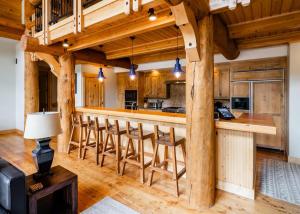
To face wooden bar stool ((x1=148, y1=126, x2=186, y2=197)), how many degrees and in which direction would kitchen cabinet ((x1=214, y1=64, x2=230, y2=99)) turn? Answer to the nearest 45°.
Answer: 0° — it already faces it

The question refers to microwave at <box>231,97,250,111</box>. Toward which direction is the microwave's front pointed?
toward the camera

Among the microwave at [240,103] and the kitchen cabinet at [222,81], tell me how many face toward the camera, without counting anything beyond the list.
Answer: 2

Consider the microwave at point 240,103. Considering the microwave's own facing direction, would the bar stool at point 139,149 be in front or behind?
in front

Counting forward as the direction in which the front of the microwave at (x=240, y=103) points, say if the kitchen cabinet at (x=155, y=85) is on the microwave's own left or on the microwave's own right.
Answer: on the microwave's own right

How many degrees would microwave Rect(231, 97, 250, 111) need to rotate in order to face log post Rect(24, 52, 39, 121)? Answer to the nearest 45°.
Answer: approximately 90° to its right

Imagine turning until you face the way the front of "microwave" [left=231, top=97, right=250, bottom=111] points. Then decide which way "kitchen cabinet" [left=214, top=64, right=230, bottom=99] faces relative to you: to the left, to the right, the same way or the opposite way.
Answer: the same way

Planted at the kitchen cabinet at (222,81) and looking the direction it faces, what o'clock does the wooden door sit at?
The wooden door is roughly at 3 o'clock from the kitchen cabinet.

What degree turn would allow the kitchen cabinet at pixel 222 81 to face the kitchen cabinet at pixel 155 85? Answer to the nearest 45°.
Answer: approximately 90° to its right

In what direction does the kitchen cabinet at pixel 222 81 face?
toward the camera

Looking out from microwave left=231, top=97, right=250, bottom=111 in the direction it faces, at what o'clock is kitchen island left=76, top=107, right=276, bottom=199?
The kitchen island is roughly at 12 o'clock from the microwave.

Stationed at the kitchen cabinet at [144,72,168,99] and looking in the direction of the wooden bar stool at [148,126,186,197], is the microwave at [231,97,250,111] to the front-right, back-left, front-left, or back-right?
front-left

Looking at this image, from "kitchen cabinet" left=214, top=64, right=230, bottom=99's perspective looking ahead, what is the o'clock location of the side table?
The side table is roughly at 1 o'clock from the kitchen cabinet.
